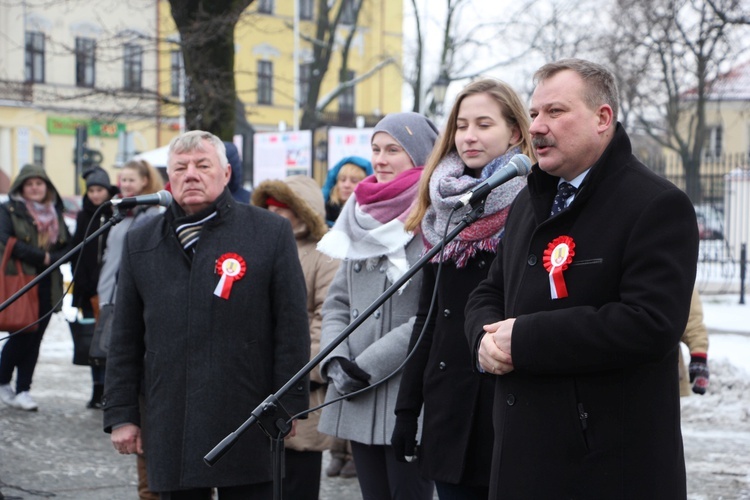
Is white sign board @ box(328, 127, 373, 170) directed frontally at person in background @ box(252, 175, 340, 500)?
yes

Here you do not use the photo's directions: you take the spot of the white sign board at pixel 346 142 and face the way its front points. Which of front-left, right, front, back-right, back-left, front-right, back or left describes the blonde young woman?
front

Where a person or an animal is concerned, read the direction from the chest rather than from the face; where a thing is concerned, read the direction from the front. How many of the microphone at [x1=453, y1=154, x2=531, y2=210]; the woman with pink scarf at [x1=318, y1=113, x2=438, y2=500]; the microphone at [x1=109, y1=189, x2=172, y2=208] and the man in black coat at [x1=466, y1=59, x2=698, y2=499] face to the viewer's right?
2

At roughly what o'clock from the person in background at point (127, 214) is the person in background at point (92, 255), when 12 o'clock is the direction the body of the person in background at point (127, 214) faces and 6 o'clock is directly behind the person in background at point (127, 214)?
the person in background at point (92, 255) is roughly at 4 o'clock from the person in background at point (127, 214).

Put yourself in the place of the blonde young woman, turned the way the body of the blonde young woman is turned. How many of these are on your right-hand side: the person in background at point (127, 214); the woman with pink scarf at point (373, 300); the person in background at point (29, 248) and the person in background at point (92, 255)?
4

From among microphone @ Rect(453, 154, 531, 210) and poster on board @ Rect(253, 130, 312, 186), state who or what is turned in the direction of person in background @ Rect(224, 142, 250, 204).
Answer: the poster on board

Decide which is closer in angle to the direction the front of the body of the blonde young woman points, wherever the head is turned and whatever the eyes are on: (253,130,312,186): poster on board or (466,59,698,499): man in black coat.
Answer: the man in black coat

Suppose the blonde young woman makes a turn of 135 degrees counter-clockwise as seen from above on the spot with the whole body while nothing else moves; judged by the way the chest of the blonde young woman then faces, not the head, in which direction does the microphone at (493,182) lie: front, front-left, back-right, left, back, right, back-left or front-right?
right

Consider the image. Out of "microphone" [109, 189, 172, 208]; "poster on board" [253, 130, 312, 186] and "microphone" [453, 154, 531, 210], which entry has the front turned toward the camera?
the poster on board

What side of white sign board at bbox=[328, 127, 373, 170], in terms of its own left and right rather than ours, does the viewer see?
front

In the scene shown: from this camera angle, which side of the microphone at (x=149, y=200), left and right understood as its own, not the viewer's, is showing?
right

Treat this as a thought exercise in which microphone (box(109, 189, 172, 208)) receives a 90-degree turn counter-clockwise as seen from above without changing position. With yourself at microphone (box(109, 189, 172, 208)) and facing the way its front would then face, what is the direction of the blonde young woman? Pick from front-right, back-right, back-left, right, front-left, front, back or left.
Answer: back-right

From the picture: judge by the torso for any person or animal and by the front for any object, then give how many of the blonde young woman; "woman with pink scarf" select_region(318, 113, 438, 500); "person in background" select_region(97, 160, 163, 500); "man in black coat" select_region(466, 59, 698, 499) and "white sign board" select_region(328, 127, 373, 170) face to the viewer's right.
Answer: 0

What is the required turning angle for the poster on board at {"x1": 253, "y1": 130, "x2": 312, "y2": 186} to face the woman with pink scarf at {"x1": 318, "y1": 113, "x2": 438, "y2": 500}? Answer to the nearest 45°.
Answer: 0° — it already faces them

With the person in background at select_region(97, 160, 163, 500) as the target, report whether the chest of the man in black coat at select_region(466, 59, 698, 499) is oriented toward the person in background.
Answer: no

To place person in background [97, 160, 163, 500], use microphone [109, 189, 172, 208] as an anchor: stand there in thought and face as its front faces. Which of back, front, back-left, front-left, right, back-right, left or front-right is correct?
left

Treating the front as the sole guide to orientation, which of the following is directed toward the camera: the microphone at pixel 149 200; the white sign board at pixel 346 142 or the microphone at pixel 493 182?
the white sign board

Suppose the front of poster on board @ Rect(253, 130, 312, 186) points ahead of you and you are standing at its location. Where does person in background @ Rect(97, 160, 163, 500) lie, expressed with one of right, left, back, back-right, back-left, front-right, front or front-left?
front

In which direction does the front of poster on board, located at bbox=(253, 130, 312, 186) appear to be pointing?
toward the camera

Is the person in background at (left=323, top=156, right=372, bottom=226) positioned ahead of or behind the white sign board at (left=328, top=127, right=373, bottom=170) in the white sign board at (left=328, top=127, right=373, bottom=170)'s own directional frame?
ahead

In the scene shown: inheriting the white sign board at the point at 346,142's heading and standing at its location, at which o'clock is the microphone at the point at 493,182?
The microphone is roughly at 12 o'clock from the white sign board.

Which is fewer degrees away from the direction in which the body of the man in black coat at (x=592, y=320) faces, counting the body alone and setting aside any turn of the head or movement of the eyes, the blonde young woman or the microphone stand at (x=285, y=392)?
the microphone stand

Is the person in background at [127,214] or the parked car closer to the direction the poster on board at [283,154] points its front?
the person in background

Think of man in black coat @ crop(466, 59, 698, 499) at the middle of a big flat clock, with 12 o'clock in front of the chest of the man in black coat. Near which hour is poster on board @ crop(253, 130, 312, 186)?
The poster on board is roughly at 4 o'clock from the man in black coat.
